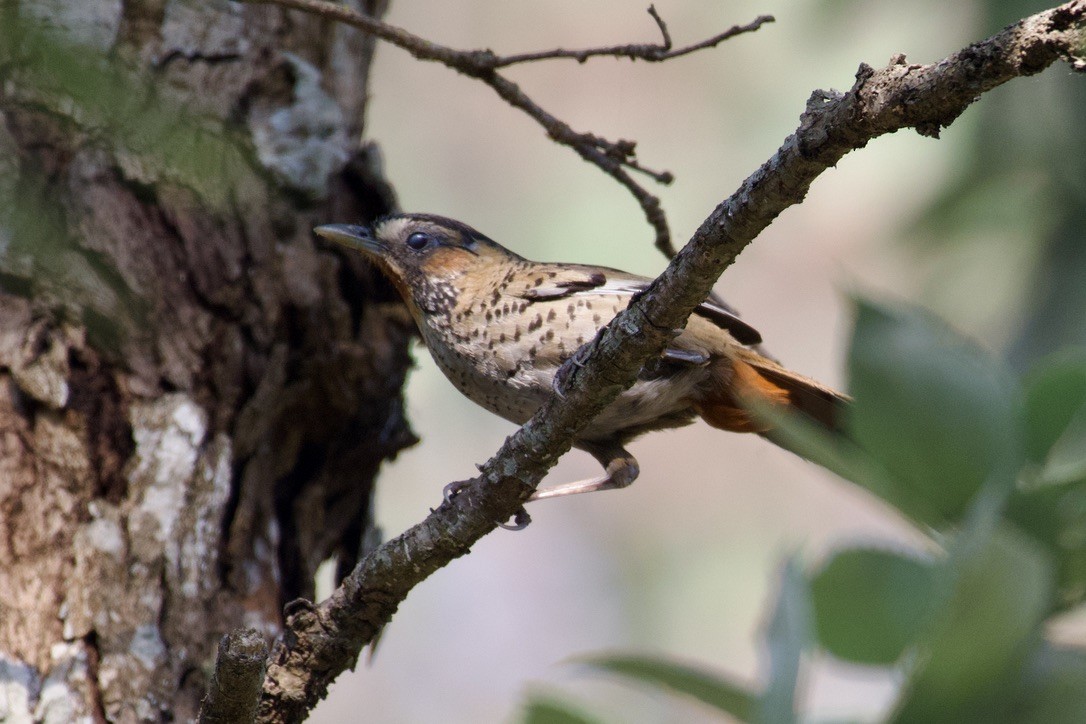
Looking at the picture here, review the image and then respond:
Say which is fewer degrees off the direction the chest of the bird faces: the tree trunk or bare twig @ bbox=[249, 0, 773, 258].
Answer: the tree trunk

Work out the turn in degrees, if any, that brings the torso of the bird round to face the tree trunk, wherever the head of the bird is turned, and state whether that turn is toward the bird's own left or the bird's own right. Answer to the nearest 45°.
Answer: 0° — it already faces it

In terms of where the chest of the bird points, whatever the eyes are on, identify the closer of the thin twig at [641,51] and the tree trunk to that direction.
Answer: the tree trunk

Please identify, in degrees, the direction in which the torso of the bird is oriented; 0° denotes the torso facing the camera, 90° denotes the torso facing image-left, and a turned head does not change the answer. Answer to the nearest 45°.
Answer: approximately 90°
